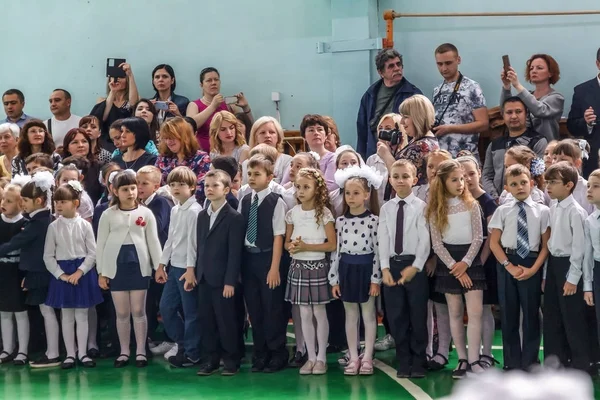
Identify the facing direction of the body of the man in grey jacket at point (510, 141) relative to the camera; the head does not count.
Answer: toward the camera

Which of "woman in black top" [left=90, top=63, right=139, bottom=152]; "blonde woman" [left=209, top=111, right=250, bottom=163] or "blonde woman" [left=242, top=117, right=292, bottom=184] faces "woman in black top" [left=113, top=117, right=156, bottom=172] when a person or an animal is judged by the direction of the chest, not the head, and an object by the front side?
"woman in black top" [left=90, top=63, right=139, bottom=152]

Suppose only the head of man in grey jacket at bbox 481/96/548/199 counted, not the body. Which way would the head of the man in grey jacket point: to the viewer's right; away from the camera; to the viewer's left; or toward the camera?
toward the camera

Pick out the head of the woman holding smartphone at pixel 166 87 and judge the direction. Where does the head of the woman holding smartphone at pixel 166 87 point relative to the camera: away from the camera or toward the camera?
toward the camera

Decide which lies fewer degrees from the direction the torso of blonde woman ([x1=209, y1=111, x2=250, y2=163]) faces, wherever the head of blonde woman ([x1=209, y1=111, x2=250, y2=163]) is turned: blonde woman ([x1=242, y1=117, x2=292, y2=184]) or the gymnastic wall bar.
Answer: the blonde woman

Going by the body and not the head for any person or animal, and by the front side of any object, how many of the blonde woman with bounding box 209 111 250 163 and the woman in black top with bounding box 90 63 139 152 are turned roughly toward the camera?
2

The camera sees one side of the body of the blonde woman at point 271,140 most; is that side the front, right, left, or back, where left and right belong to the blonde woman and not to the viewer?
front

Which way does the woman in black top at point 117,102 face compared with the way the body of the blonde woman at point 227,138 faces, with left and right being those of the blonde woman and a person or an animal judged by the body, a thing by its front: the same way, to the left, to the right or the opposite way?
the same way

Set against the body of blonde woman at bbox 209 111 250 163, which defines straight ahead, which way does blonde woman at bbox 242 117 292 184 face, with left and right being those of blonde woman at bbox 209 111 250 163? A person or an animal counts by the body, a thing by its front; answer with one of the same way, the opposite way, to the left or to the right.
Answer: the same way

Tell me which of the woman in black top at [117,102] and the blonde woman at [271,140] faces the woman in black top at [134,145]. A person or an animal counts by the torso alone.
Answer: the woman in black top at [117,102]

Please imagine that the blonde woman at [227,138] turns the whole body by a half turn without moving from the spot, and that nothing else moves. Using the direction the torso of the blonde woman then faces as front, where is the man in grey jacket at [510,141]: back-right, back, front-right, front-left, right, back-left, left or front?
right

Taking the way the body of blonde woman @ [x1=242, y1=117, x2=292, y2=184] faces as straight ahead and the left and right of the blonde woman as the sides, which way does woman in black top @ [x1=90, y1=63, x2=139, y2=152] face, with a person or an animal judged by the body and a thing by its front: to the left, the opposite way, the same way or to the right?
the same way

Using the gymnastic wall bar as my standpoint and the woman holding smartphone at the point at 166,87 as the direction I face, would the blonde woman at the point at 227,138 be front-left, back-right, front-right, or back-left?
front-left

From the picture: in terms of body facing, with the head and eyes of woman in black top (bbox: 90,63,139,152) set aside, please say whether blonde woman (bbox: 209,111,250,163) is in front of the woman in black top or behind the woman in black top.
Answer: in front
